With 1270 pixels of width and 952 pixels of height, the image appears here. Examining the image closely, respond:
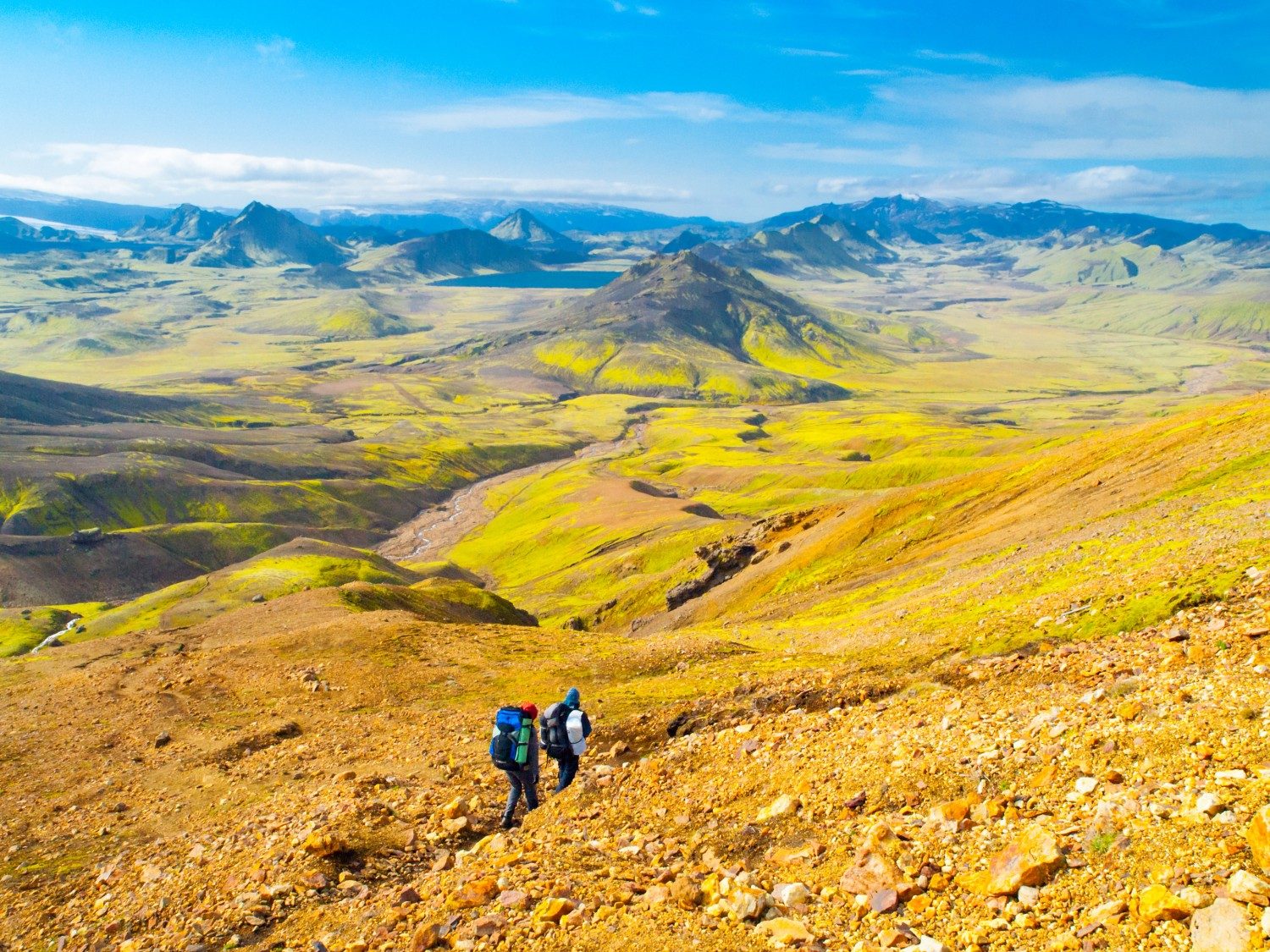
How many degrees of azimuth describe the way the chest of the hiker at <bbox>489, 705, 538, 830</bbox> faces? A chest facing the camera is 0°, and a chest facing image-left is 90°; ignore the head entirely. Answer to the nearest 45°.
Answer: approximately 225°

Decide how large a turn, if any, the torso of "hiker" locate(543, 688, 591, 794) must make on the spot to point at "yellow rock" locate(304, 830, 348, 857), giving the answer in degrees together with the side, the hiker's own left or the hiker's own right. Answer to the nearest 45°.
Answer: approximately 180°

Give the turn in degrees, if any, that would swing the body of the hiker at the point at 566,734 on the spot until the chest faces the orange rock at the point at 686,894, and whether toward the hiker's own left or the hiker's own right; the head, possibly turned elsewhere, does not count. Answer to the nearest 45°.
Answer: approximately 135° to the hiker's own right

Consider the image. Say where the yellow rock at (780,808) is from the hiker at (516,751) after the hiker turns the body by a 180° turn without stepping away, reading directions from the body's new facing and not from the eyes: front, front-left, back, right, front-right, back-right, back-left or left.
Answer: left

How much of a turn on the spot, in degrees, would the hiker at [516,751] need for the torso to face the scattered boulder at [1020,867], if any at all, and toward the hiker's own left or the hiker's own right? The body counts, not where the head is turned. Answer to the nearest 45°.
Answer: approximately 90° to the hiker's own right

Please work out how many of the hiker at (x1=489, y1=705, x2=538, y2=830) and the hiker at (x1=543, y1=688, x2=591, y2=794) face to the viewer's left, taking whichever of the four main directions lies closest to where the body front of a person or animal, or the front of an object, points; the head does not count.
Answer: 0

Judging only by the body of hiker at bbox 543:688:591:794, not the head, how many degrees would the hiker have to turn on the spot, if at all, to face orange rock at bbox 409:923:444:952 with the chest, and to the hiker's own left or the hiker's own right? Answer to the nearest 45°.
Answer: approximately 135° to the hiker's own right

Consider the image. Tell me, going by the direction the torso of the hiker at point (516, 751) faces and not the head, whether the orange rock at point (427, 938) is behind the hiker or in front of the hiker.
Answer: behind

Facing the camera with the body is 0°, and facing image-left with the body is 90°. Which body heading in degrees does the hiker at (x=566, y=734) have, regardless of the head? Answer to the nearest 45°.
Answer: approximately 225°

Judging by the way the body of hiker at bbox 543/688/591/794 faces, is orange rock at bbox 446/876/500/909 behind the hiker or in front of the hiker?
behind

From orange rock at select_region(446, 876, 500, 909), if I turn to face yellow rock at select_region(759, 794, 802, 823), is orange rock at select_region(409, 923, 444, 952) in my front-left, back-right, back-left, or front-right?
back-right

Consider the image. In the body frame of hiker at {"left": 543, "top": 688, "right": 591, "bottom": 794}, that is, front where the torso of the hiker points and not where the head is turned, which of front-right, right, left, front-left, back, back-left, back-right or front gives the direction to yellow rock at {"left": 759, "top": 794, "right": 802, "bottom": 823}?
right

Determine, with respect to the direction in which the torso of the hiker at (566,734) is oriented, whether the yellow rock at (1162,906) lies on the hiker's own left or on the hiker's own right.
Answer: on the hiker's own right

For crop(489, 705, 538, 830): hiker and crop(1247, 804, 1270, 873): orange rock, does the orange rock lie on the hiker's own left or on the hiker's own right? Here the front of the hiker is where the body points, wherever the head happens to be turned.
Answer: on the hiker's own right

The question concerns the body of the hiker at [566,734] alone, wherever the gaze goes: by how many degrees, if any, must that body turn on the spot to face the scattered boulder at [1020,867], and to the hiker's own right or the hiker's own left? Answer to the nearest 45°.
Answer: approximately 90° to the hiker's own right

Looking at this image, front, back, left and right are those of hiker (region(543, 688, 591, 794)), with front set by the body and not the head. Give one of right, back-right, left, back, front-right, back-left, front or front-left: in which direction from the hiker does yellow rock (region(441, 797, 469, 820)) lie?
back-left
